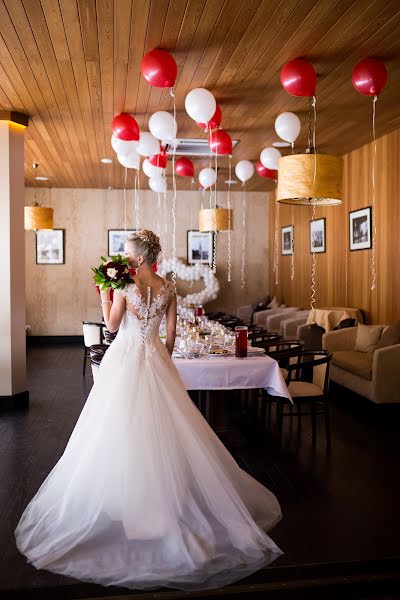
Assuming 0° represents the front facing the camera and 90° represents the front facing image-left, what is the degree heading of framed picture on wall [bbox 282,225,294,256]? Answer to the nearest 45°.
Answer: approximately 45°

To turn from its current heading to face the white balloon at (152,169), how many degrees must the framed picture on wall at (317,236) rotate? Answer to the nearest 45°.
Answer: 0° — it already faces it

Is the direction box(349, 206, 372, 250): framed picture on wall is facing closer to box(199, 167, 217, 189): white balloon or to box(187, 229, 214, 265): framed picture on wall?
the white balloon
